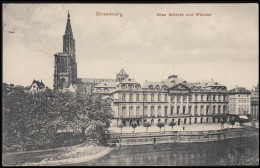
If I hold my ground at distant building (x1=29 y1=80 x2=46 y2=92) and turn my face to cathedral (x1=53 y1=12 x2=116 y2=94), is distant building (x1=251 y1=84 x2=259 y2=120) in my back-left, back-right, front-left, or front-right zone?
front-right

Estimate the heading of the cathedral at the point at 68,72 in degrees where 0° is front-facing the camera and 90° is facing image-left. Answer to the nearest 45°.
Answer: approximately 135°
